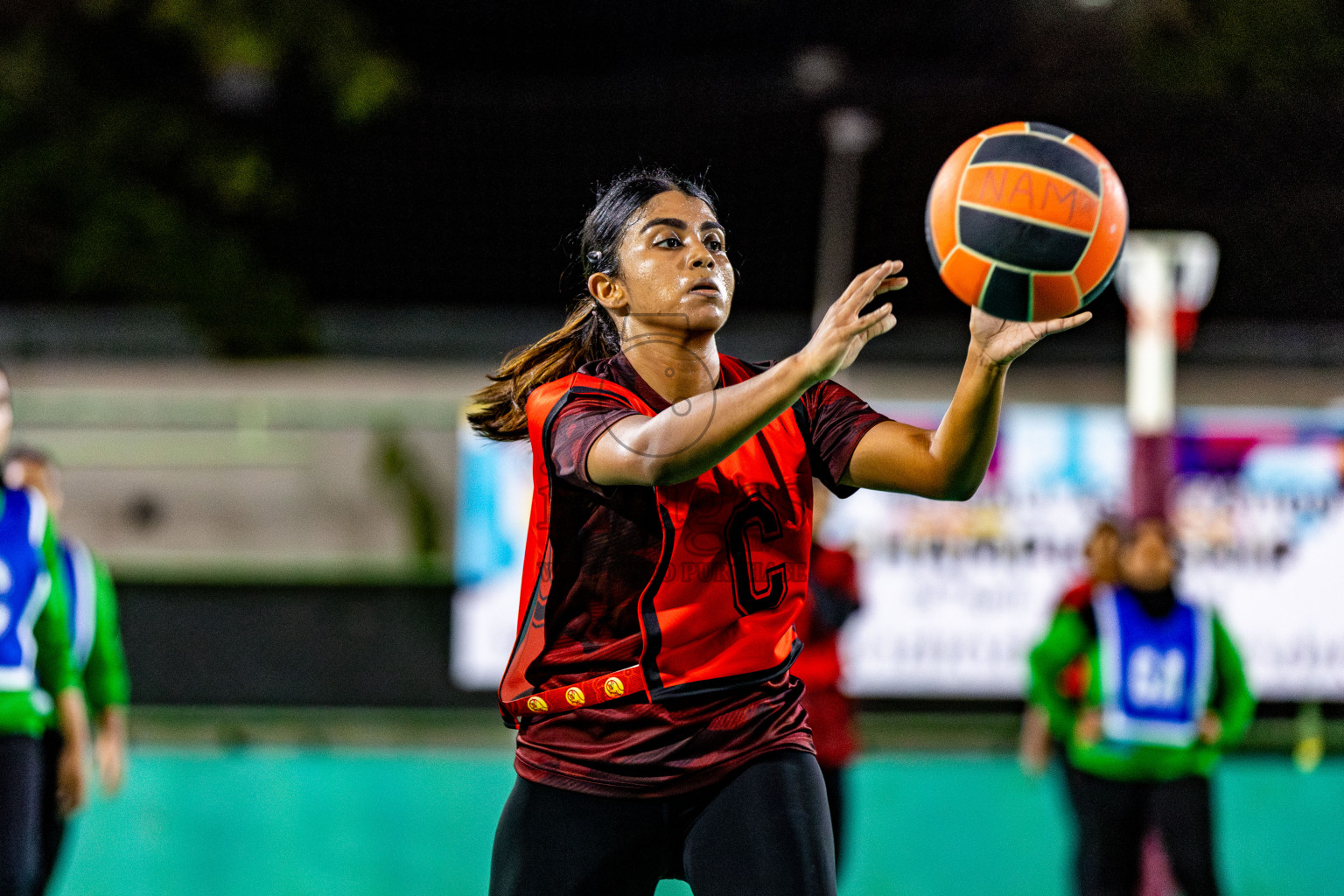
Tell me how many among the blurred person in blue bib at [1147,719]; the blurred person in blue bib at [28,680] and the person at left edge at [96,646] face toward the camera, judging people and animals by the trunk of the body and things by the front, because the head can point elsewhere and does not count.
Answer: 3

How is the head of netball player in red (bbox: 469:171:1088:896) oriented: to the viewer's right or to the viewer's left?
to the viewer's right

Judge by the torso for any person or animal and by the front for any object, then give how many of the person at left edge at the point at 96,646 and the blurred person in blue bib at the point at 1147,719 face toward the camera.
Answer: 2

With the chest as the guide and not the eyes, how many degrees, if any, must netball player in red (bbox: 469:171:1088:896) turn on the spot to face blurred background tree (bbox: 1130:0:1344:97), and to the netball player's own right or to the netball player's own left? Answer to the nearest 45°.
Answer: approximately 135° to the netball player's own left

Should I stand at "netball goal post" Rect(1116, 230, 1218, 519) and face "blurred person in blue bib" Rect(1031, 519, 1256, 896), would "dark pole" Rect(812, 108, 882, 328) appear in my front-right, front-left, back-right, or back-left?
back-right

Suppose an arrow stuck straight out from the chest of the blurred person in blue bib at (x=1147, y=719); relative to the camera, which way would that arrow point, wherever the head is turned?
toward the camera

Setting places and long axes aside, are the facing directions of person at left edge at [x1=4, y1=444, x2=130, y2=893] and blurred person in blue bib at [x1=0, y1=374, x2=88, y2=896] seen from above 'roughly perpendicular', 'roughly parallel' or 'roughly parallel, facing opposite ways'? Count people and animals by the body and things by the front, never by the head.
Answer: roughly parallel

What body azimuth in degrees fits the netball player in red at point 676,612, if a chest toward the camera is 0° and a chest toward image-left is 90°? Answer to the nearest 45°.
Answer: approximately 315°

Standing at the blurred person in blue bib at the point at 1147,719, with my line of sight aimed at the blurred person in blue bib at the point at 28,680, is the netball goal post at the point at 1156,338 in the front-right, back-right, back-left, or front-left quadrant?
back-right

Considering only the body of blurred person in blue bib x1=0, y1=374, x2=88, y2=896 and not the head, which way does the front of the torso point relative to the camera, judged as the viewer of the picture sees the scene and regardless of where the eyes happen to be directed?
toward the camera

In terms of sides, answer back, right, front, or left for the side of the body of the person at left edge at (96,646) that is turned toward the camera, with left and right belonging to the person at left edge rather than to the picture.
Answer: front
